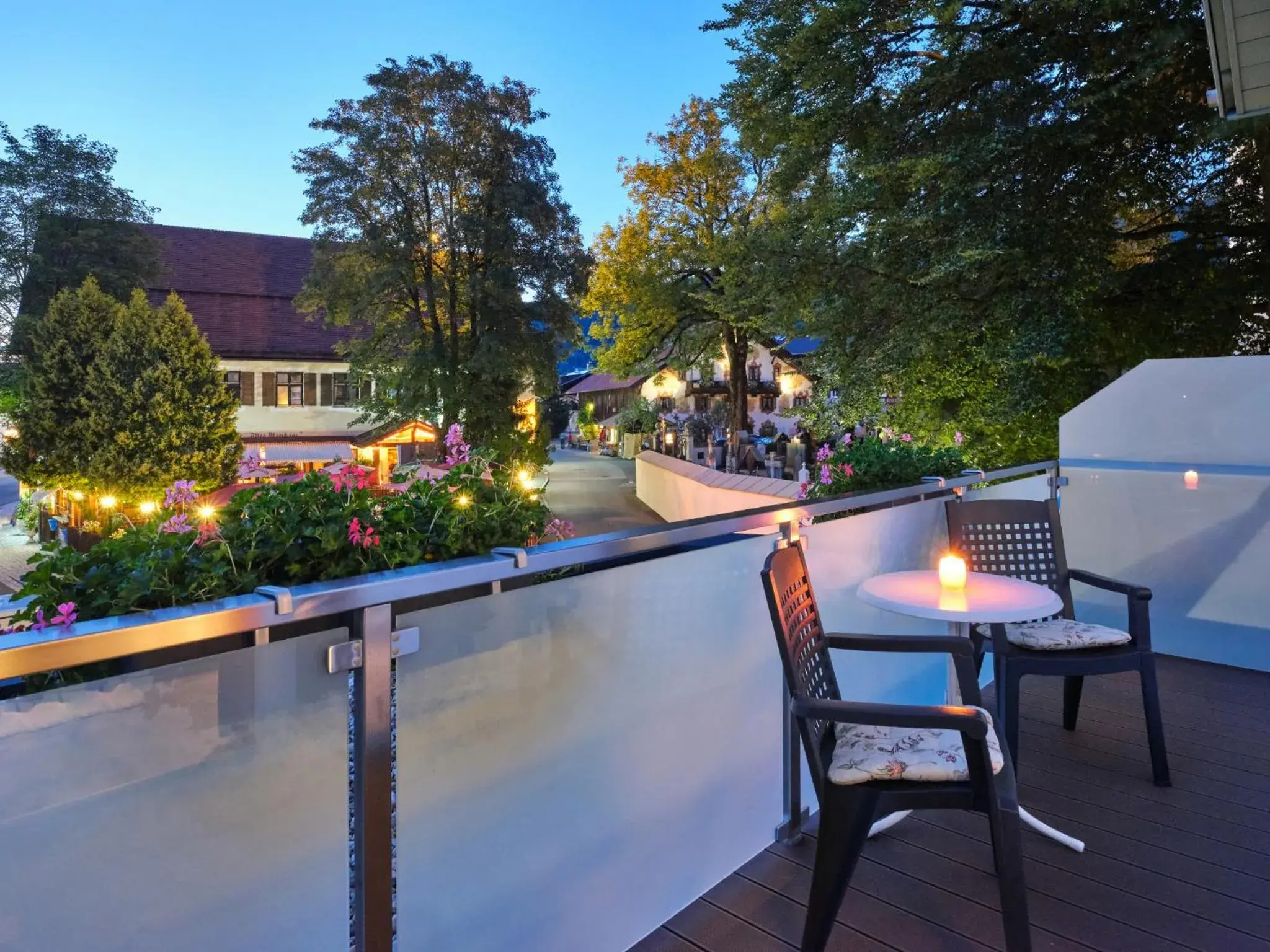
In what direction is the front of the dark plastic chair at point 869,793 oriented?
to the viewer's right

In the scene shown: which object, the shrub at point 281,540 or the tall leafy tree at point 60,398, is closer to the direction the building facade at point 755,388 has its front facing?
the shrub

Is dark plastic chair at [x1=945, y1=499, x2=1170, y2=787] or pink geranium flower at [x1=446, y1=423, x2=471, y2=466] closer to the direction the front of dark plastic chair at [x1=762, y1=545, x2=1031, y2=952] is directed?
the dark plastic chair

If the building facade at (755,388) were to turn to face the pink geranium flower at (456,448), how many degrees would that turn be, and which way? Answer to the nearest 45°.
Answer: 0° — it already faces it

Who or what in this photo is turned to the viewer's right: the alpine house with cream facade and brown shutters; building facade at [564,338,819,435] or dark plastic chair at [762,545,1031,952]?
the dark plastic chair

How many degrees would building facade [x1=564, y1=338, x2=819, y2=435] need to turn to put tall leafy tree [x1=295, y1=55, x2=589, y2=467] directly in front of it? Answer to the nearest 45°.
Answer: approximately 45° to its right

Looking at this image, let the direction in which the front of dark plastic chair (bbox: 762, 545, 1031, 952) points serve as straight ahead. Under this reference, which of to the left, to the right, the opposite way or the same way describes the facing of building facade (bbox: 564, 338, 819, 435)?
to the right

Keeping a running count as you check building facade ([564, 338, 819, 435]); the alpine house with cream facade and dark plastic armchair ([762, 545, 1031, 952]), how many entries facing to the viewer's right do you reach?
1

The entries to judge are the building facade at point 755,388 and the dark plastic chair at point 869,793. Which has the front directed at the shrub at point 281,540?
the building facade

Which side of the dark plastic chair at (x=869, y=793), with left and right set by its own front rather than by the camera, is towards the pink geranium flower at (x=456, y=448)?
back

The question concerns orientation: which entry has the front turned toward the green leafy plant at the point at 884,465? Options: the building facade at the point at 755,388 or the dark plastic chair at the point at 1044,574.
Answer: the building facade

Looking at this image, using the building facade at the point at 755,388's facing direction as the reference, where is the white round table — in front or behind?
in front

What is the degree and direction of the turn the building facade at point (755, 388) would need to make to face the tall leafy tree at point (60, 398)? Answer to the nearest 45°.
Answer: approximately 45° to its right

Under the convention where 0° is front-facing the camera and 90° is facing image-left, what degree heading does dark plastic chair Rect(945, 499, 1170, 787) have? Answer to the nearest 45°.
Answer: approximately 315°
